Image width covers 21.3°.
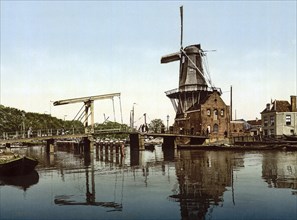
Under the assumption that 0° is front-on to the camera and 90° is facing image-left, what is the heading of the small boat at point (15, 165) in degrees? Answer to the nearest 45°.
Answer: approximately 270°
